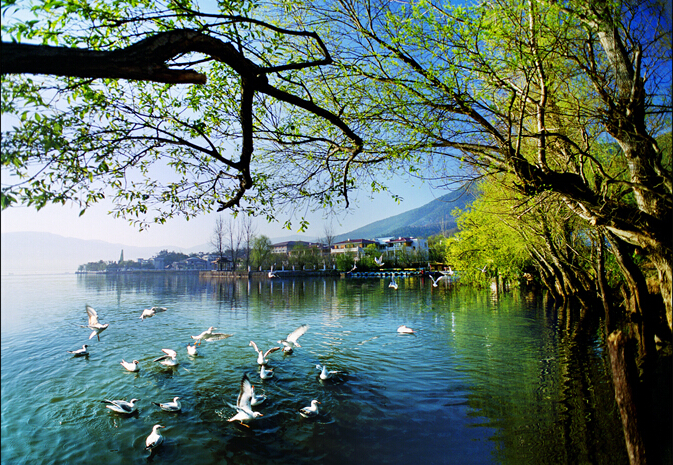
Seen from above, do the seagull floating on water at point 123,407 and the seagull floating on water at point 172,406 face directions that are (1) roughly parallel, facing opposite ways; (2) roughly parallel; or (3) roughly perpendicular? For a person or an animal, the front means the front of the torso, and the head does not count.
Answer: roughly parallel

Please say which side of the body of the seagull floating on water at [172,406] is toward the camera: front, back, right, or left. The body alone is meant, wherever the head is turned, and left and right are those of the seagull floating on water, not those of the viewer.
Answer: right

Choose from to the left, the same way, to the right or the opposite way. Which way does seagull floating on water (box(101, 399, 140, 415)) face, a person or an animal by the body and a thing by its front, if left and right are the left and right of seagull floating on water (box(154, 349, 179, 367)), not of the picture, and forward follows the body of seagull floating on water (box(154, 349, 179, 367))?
the same way

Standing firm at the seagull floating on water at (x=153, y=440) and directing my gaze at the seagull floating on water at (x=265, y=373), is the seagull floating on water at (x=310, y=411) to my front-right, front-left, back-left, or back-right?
front-right
